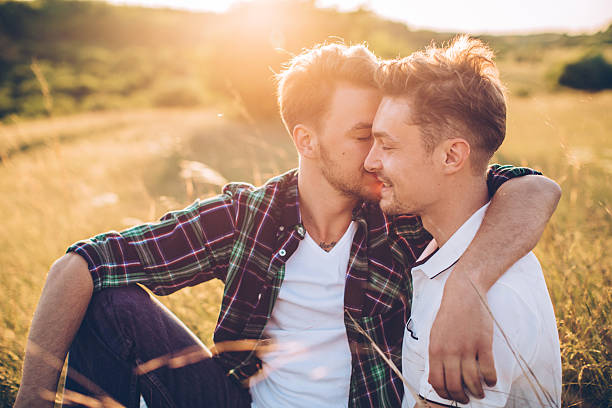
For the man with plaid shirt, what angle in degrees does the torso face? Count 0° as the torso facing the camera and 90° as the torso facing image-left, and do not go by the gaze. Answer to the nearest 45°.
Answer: approximately 0°

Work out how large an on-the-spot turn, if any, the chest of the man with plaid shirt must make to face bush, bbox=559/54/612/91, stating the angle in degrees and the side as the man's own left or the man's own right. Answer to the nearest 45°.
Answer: approximately 135° to the man's own left

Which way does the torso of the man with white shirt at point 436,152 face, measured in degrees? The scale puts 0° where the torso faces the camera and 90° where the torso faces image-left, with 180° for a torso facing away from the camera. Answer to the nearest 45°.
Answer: approximately 90°
